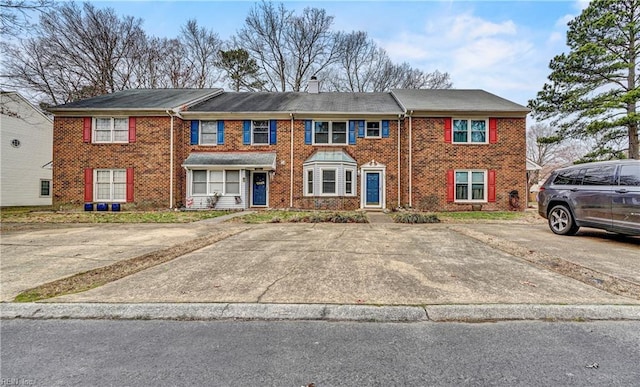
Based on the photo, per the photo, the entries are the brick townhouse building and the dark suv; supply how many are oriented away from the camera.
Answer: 0

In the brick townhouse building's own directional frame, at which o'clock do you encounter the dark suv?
The dark suv is roughly at 11 o'clock from the brick townhouse building.

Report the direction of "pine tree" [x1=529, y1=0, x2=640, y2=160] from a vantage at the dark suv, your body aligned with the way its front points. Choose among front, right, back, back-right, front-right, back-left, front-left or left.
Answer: back-left

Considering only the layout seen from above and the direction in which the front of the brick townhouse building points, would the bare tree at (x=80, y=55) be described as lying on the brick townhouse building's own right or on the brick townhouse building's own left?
on the brick townhouse building's own right

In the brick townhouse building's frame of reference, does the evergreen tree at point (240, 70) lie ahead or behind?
behind

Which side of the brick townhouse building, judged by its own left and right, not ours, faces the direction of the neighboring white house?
right

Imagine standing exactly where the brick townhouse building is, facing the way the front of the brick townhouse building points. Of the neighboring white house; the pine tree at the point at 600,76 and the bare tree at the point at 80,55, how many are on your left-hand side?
1

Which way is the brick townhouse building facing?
toward the camera

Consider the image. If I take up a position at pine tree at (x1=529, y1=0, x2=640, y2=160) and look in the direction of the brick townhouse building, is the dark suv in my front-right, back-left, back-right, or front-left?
front-left

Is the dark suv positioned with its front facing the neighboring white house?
no

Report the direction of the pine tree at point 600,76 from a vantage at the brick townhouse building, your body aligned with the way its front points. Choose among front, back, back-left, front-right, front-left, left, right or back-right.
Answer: left
